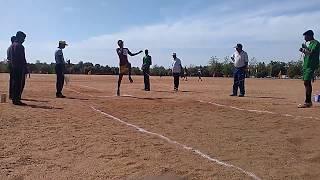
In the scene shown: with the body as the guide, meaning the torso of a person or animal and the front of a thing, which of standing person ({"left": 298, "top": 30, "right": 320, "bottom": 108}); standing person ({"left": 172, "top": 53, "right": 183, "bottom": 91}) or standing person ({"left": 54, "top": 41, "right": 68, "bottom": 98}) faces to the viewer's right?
standing person ({"left": 54, "top": 41, "right": 68, "bottom": 98})

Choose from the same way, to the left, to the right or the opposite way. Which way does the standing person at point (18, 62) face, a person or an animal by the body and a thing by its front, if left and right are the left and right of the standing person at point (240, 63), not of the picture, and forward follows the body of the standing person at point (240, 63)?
the opposite way

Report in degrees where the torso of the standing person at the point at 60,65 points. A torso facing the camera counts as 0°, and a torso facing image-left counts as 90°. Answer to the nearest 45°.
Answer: approximately 270°

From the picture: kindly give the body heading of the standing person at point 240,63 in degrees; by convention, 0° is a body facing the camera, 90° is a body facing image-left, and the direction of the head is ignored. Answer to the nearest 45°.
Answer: approximately 45°

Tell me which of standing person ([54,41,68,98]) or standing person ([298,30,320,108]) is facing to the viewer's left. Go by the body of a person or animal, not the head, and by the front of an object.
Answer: standing person ([298,30,320,108])

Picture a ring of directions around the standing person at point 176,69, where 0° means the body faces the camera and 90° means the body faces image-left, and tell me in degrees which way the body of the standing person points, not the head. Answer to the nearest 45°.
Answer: approximately 45°

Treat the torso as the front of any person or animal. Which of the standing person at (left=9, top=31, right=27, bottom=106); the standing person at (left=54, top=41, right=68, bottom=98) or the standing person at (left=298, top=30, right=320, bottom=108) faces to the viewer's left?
the standing person at (left=298, top=30, right=320, bottom=108)

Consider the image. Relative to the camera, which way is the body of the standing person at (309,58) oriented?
to the viewer's left

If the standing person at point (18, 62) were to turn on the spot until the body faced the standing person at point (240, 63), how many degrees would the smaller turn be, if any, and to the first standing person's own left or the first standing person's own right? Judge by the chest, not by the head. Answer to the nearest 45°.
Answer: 0° — they already face them
